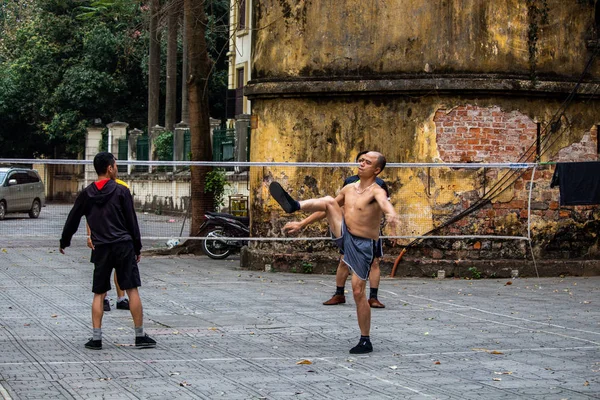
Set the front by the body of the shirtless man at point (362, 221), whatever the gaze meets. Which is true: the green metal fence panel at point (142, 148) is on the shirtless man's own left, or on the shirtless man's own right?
on the shirtless man's own right

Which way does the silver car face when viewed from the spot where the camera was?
facing the viewer and to the left of the viewer

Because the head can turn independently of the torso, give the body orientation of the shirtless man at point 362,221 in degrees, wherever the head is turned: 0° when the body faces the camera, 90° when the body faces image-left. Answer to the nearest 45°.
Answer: approximately 45°
